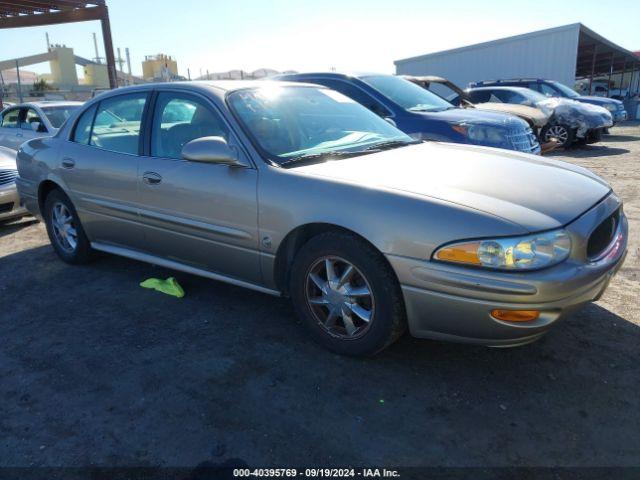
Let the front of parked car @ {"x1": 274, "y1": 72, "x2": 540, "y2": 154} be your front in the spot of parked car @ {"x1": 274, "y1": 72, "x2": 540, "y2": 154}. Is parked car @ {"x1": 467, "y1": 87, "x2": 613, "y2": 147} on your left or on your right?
on your left

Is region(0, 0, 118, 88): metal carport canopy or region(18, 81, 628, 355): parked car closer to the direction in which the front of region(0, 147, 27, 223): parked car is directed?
the parked car

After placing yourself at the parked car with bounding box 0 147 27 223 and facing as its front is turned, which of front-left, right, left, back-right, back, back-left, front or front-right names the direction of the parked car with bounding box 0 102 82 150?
back-left

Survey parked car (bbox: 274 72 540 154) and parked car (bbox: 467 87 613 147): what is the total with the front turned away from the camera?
0

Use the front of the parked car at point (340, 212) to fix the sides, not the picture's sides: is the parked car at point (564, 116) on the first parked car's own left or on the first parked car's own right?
on the first parked car's own left

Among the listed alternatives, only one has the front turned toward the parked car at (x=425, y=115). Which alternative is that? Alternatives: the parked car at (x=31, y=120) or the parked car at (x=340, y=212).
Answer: the parked car at (x=31, y=120)

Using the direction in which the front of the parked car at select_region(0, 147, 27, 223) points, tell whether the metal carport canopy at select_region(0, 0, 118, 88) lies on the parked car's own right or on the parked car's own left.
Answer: on the parked car's own left

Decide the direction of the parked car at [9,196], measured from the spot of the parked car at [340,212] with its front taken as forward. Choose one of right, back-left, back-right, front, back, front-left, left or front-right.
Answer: back

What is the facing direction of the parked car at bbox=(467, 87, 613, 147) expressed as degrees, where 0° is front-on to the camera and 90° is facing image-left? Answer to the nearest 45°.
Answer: approximately 315°

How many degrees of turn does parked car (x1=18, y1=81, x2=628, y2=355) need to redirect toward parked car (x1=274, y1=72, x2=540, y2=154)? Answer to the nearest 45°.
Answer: approximately 135° to its left
